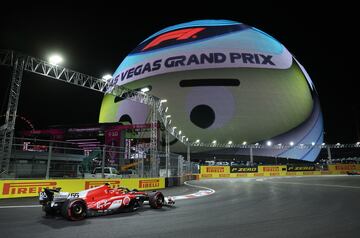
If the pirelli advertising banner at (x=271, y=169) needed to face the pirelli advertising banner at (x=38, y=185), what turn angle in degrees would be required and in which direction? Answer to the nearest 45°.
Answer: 0° — it already faces it

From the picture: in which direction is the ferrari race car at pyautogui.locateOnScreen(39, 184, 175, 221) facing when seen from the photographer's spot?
facing away from the viewer and to the right of the viewer

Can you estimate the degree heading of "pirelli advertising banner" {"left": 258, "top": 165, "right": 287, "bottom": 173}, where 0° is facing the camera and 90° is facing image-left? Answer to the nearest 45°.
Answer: approximately 0°

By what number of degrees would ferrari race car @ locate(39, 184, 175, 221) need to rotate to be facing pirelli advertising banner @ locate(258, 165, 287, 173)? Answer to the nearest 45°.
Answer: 0° — it already faces it

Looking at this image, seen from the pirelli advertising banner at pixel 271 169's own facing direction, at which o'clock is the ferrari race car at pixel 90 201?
The ferrari race car is roughly at 12 o'clock from the pirelli advertising banner.

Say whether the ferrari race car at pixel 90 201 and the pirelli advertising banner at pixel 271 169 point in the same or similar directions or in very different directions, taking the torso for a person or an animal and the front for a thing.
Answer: very different directions

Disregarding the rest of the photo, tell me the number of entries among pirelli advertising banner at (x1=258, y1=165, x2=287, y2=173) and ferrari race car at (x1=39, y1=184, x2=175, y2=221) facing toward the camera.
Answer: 1
